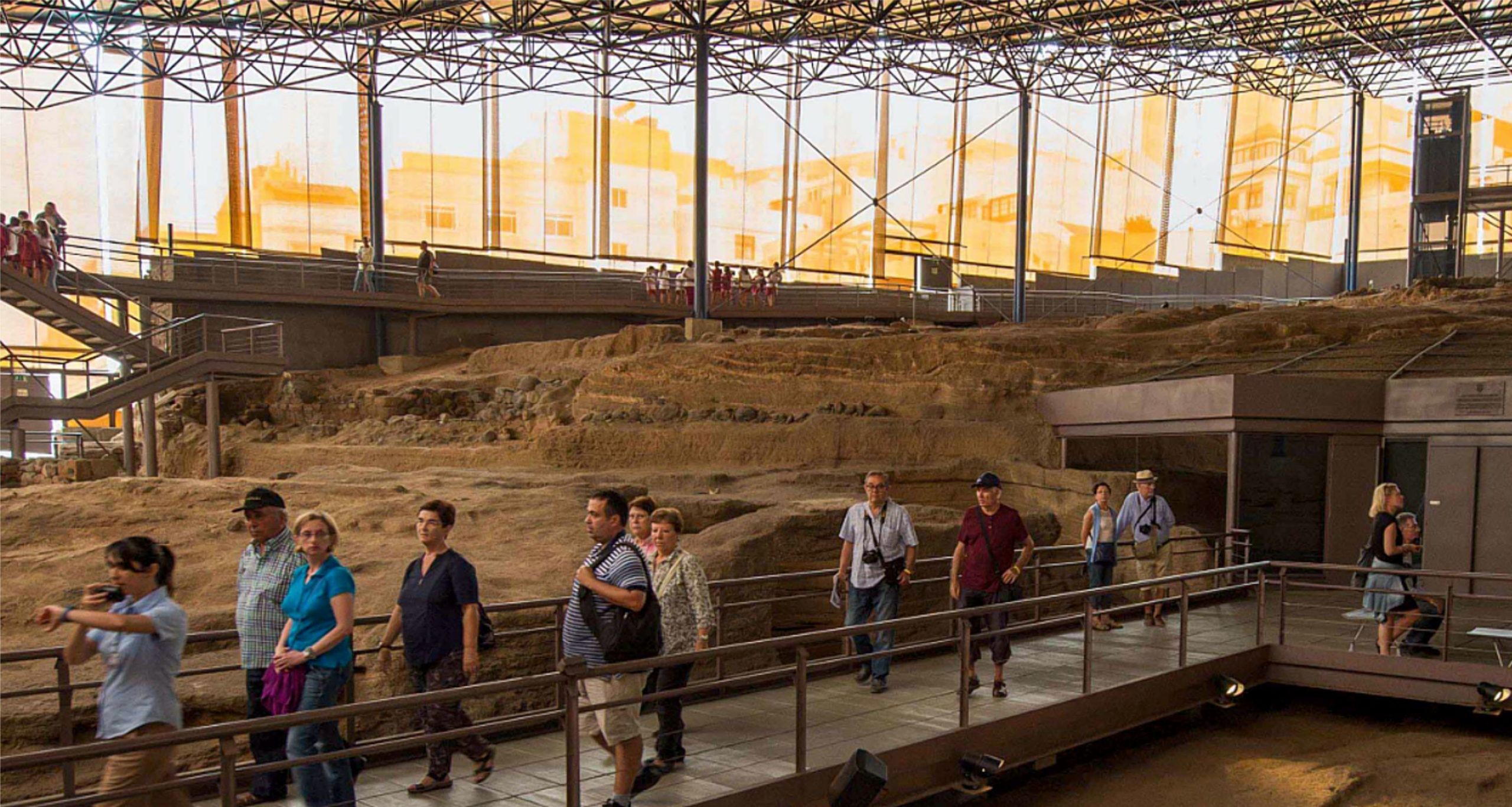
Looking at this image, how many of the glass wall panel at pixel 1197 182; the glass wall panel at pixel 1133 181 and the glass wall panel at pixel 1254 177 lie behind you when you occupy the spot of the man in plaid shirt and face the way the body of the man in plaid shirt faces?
3

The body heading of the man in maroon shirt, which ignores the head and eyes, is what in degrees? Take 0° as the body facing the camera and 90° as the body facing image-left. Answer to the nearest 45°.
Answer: approximately 0°

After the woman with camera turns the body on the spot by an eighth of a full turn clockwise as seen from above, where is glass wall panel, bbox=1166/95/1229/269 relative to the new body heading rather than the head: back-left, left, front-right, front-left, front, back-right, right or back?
back-right

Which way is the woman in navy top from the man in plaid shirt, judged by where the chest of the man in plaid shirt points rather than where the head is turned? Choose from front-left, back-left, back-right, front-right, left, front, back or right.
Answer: back-left

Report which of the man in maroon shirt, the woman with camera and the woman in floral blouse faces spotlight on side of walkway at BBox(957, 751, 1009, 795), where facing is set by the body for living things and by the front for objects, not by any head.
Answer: the man in maroon shirt

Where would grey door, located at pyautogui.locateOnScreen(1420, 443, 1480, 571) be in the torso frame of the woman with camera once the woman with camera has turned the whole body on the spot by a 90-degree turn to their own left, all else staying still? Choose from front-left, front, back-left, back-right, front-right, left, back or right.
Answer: front-left

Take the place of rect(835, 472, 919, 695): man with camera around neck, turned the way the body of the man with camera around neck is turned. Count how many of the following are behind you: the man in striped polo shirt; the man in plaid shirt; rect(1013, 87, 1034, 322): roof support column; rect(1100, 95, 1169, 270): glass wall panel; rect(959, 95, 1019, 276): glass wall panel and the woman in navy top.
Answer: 3

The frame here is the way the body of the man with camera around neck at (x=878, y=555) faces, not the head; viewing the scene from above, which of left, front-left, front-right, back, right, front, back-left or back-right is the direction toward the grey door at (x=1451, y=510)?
back-left

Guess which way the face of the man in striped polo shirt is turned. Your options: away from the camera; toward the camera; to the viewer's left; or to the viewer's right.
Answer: to the viewer's left
